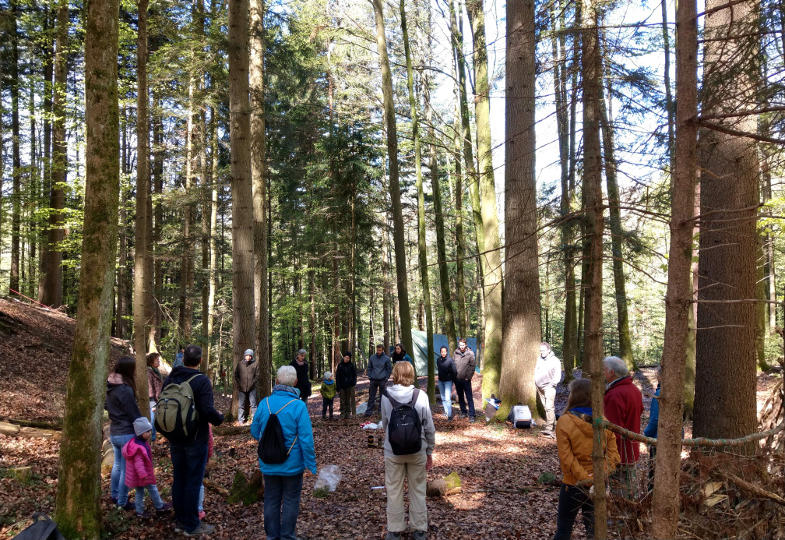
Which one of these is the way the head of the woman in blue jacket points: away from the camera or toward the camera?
away from the camera

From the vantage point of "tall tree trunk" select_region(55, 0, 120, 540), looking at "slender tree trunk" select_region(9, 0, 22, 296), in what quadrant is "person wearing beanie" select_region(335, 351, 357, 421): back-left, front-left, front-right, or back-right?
front-right

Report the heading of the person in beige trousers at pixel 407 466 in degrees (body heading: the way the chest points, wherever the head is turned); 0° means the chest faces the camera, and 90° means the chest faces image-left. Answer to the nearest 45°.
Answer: approximately 180°

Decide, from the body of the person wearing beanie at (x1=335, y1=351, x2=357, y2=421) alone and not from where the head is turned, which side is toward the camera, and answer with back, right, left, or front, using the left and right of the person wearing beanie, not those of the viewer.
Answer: front

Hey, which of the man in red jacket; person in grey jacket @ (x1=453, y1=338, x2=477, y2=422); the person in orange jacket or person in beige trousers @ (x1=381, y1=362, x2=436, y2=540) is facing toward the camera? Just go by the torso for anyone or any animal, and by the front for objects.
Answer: the person in grey jacket

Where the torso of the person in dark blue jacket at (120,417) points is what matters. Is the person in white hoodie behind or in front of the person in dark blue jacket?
in front

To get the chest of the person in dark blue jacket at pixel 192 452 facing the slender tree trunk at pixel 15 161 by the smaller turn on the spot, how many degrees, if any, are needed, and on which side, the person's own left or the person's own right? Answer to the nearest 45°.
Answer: approximately 45° to the person's own left

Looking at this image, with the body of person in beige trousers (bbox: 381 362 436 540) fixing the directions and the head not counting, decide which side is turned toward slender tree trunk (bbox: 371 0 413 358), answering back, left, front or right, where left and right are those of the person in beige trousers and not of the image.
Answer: front

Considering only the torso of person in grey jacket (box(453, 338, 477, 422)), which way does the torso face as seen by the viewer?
toward the camera

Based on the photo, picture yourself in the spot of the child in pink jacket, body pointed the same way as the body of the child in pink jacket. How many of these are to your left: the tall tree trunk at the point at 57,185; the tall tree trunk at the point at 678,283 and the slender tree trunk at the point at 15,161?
2

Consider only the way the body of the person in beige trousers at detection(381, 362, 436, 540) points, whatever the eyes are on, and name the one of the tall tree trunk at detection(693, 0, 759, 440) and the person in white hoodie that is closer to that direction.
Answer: the person in white hoodie

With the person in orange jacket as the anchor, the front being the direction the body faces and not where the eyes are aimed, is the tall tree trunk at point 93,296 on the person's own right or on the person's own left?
on the person's own left

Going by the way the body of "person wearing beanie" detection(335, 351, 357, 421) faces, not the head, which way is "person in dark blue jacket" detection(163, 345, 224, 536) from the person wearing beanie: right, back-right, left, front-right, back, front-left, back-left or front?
front

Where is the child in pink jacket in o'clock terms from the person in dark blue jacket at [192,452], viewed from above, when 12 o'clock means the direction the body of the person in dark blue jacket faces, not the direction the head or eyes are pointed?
The child in pink jacket is roughly at 9 o'clock from the person in dark blue jacket.

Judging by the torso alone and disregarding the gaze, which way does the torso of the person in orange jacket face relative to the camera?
away from the camera
